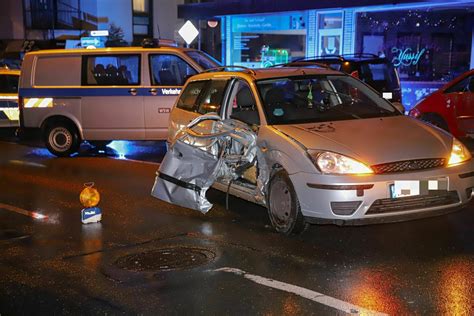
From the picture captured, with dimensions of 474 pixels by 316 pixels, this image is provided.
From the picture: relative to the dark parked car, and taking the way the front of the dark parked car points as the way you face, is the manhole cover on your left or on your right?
on your left

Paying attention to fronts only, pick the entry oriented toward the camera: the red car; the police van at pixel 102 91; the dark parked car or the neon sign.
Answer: the neon sign

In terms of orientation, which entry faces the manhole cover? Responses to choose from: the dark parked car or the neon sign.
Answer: the neon sign

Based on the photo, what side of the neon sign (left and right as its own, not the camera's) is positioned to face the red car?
front

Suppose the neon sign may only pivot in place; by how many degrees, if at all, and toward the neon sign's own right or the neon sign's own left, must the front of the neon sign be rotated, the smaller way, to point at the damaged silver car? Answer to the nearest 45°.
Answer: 0° — it already faces it

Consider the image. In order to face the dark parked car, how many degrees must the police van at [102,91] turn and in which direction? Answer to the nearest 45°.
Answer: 0° — it already faces it

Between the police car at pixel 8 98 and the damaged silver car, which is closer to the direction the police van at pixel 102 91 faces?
the damaged silver car

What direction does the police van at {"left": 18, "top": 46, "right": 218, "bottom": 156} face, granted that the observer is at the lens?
facing to the right of the viewer

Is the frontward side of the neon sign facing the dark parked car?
yes

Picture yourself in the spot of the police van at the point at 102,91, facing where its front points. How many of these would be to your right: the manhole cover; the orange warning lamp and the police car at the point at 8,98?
2

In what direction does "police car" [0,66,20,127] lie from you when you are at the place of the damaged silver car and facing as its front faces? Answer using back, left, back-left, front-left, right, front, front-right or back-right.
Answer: back

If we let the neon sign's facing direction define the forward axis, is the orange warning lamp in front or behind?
in front

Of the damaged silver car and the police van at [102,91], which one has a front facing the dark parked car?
the police van

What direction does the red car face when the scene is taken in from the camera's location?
facing to the left of the viewer

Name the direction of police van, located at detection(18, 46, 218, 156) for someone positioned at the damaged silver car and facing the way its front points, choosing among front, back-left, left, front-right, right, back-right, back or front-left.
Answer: back

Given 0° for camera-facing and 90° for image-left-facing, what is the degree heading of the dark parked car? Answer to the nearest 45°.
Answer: approximately 135°
